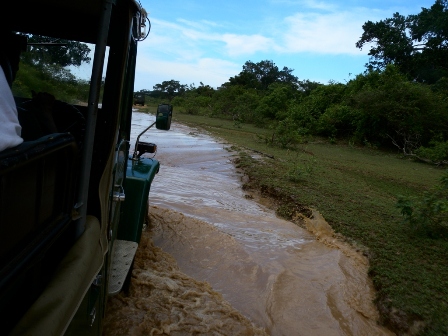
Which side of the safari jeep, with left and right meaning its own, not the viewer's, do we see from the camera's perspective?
back

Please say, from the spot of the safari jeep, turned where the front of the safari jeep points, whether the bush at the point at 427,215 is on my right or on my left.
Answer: on my right

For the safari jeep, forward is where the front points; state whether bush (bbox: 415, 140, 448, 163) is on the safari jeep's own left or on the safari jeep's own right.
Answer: on the safari jeep's own right

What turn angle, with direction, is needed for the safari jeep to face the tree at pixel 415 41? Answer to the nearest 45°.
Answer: approximately 45° to its right

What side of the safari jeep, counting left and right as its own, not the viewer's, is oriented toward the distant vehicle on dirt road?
front

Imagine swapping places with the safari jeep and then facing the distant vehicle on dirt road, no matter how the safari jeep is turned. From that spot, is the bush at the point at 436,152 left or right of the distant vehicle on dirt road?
right
